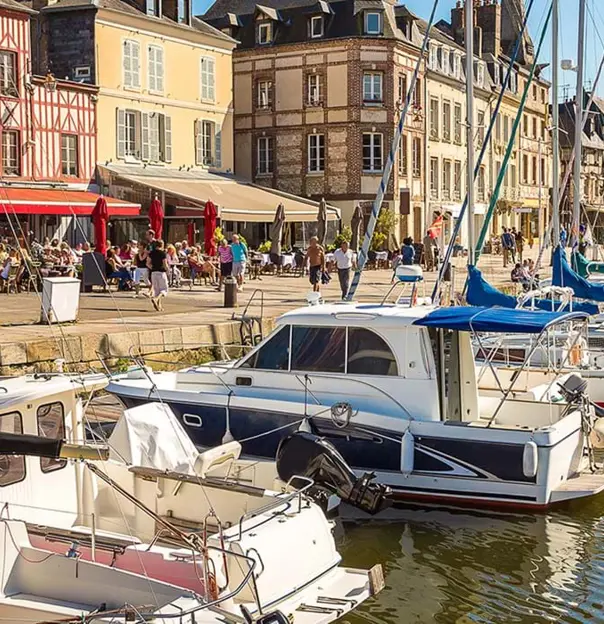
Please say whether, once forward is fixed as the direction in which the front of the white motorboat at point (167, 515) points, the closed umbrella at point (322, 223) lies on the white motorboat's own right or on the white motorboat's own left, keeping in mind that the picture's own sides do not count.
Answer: on the white motorboat's own right

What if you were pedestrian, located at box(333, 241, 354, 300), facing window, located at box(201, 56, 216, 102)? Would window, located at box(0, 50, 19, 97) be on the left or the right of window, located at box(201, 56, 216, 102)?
left

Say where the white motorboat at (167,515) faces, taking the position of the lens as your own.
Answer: facing away from the viewer and to the left of the viewer

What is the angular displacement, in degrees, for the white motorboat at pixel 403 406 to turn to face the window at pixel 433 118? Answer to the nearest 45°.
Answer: approximately 45° to its right

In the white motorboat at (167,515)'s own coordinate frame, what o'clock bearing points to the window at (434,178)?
The window is roughly at 2 o'clock from the white motorboat.

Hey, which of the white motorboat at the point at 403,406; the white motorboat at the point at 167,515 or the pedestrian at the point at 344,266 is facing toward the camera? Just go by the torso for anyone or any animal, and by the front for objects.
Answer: the pedestrian

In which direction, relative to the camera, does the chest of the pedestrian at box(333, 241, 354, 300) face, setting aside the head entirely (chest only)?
toward the camera

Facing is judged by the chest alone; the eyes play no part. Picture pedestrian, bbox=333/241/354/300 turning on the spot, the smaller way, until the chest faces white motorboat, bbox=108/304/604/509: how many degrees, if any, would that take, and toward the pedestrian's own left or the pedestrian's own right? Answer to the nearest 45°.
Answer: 0° — they already face it

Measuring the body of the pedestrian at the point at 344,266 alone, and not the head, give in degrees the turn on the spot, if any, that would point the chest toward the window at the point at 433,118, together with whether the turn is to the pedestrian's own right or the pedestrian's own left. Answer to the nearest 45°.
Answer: approximately 180°

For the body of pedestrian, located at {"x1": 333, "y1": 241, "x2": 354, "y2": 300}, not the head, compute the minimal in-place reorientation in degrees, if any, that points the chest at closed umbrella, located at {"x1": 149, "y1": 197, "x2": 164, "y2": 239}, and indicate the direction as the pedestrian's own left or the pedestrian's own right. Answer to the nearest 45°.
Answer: approximately 135° to the pedestrian's own right

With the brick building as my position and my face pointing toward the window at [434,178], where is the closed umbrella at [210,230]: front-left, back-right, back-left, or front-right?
back-right

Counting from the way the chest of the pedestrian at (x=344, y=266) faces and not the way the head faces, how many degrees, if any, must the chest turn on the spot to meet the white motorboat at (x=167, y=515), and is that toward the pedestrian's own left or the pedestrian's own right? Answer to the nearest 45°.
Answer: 0° — they already face it
